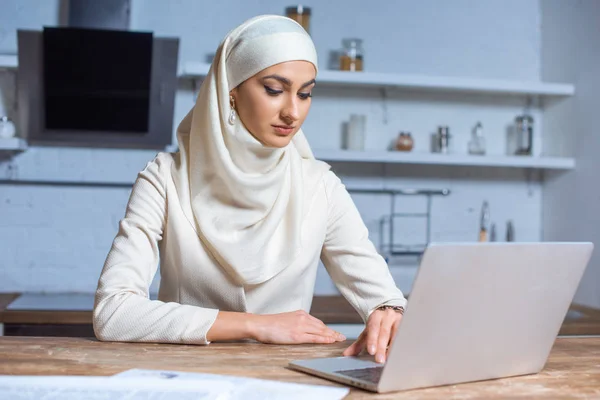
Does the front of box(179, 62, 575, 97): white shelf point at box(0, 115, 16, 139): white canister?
no

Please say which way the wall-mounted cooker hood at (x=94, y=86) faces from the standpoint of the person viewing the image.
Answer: facing the viewer

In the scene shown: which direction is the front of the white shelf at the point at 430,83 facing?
toward the camera

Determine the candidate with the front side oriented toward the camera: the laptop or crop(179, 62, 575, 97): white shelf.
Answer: the white shelf

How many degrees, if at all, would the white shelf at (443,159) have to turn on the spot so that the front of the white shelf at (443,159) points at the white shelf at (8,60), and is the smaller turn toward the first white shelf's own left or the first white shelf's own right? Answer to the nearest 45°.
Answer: approximately 90° to the first white shelf's own right

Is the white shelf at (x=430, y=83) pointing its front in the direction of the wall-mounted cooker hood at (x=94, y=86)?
no

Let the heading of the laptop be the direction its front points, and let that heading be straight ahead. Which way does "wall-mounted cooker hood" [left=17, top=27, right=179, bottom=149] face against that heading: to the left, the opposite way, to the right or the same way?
the opposite way

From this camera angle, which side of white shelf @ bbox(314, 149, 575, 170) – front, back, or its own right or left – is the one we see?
front

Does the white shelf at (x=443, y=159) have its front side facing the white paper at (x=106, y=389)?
yes

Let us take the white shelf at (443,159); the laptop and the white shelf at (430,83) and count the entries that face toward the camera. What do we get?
2

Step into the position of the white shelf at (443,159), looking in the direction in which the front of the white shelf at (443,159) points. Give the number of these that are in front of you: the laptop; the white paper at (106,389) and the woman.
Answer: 3

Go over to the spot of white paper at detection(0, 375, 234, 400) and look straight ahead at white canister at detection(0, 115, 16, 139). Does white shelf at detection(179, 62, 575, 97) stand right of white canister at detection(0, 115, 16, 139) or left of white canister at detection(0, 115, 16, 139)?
right

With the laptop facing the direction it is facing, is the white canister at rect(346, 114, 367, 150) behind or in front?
in front

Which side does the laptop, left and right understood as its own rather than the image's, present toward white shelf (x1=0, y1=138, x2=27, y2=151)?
front

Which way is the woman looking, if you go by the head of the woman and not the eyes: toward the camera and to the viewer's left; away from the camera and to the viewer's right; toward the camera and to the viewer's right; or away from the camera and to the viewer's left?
toward the camera and to the viewer's right

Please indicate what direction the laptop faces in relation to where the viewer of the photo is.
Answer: facing away from the viewer and to the left of the viewer

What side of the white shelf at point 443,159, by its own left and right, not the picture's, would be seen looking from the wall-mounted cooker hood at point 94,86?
right

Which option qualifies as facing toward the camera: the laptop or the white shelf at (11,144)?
the white shelf

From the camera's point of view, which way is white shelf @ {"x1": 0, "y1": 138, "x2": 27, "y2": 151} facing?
toward the camera
